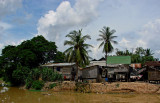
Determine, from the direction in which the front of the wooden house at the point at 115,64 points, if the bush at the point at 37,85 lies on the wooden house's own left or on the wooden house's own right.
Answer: on the wooden house's own right

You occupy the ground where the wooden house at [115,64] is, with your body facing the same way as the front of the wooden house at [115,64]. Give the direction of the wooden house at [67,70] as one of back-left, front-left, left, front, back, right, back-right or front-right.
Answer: right

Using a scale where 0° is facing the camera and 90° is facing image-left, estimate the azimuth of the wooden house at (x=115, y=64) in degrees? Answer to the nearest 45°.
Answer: approximately 0°

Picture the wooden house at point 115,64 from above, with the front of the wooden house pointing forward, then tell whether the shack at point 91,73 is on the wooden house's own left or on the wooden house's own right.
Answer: on the wooden house's own right

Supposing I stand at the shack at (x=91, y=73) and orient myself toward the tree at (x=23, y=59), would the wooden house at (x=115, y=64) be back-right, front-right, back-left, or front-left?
back-right

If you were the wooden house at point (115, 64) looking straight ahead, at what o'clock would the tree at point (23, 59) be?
The tree is roughly at 3 o'clock from the wooden house.

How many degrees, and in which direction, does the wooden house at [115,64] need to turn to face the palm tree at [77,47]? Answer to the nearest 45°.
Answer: approximately 45° to its right
